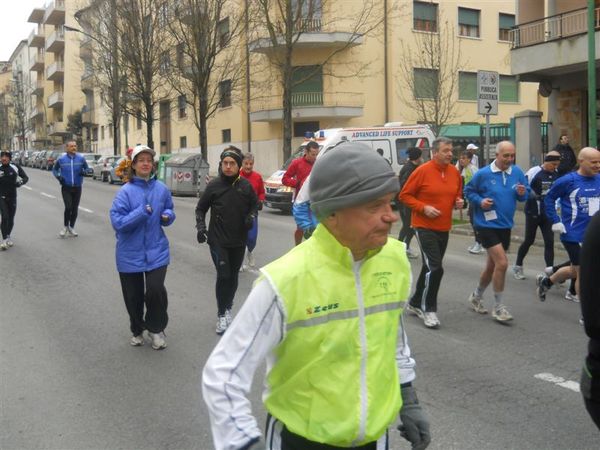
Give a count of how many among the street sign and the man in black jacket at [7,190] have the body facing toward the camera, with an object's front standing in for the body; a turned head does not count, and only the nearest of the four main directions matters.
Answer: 2

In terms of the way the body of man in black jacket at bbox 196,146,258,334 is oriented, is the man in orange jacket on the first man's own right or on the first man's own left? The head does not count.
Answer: on the first man's own left

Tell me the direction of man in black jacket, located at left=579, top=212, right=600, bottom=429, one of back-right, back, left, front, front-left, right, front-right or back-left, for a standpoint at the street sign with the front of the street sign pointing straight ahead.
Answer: front

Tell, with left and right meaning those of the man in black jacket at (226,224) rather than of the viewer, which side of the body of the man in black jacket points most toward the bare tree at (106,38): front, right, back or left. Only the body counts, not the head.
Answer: back

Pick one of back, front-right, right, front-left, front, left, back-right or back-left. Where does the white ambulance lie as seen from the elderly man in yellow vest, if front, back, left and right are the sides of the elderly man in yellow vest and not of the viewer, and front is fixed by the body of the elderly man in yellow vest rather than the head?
back-left

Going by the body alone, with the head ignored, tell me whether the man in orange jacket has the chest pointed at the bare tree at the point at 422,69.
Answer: no

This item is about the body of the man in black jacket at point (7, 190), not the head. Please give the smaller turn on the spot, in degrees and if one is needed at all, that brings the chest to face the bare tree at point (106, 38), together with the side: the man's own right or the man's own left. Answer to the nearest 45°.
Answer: approximately 180°

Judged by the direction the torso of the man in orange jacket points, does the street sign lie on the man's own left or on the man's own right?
on the man's own left

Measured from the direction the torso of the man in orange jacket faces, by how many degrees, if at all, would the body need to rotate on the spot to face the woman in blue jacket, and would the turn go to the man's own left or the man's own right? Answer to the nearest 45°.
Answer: approximately 90° to the man's own right

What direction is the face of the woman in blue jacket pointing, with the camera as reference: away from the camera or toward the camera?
toward the camera

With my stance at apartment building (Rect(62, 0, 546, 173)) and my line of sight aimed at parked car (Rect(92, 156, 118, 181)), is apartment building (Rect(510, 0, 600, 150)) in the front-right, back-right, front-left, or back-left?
back-left

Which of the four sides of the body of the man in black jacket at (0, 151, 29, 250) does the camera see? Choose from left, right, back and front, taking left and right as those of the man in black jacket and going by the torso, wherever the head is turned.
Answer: front

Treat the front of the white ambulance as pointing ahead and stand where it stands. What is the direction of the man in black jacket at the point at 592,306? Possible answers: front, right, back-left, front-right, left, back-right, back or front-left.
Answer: front-left

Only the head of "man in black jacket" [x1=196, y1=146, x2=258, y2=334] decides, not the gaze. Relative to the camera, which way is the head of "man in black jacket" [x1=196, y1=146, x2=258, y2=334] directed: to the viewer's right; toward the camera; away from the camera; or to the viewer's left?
toward the camera

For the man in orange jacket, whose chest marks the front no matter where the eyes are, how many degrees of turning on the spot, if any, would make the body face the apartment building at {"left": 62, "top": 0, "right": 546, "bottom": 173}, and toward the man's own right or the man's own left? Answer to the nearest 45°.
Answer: approximately 135° to the man's own left

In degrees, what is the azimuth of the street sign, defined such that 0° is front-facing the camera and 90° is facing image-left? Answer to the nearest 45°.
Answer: approximately 0°

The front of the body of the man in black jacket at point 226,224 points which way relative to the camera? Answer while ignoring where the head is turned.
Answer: toward the camera
